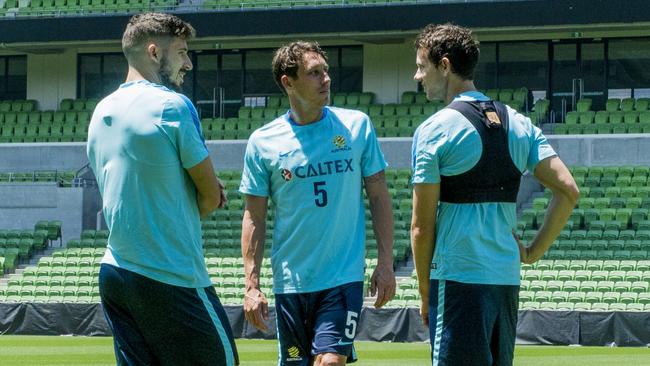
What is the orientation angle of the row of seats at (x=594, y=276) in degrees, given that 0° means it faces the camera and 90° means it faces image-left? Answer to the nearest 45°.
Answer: approximately 0°

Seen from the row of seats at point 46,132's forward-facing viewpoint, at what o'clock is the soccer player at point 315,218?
The soccer player is roughly at 12 o'clock from the row of seats.

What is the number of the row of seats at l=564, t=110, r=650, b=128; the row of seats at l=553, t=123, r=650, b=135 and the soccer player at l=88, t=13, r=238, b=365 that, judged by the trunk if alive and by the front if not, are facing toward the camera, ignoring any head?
2

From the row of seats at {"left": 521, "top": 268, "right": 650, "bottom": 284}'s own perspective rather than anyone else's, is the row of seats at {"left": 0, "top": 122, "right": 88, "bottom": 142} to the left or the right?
on its right

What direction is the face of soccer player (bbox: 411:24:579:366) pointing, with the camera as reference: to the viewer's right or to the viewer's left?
to the viewer's left

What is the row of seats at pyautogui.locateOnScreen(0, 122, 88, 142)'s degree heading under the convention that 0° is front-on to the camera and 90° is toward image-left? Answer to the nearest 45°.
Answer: approximately 0°

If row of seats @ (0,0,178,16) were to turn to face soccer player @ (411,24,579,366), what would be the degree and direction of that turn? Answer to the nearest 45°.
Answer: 0° — it already faces them

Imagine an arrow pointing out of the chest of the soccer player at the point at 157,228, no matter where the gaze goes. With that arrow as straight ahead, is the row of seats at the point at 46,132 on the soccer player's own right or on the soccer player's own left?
on the soccer player's own left
